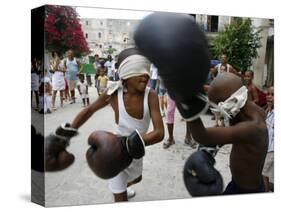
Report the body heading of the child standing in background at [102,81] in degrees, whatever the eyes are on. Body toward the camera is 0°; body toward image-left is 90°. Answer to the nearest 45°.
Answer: approximately 0°

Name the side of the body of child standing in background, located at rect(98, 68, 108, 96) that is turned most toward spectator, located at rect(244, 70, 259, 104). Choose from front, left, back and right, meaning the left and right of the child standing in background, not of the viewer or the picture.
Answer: left
